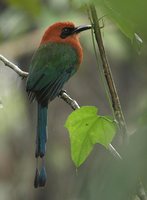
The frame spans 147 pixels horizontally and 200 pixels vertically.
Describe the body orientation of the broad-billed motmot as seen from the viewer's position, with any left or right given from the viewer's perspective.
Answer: facing away from the viewer and to the right of the viewer
